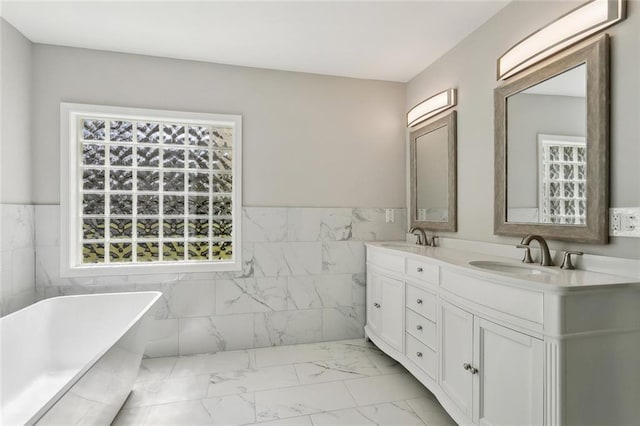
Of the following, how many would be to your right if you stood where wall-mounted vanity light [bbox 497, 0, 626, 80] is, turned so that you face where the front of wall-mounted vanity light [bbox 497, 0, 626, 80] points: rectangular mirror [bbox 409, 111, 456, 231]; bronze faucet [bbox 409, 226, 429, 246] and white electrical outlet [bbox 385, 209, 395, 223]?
3

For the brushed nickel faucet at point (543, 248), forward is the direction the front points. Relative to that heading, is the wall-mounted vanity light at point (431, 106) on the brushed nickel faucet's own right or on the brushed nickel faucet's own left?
on the brushed nickel faucet's own right

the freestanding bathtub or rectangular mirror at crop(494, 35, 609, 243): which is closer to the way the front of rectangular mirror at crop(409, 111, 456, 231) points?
the freestanding bathtub

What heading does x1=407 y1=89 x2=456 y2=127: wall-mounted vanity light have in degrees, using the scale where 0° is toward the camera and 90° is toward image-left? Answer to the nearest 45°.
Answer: approximately 45°

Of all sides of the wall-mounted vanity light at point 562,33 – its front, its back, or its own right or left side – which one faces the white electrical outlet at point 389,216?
right

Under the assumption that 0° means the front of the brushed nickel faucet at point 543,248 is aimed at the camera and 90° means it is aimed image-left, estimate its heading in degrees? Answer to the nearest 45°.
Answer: approximately 45°

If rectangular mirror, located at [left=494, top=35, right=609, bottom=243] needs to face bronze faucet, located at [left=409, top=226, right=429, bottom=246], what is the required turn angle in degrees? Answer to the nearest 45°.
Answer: approximately 90° to its right
